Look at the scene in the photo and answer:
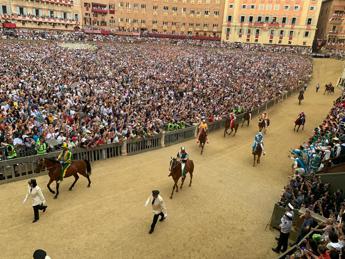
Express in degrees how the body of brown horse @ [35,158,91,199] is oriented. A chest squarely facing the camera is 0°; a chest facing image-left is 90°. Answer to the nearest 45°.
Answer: approximately 45°

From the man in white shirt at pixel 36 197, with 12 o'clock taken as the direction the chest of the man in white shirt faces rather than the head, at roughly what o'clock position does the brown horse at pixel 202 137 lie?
The brown horse is roughly at 7 o'clock from the man in white shirt.

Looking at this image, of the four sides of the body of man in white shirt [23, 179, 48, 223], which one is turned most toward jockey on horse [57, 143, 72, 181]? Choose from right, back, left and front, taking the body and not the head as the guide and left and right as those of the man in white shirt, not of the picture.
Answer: back

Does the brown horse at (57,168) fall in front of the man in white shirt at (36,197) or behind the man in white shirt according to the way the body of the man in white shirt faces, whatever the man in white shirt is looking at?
behind

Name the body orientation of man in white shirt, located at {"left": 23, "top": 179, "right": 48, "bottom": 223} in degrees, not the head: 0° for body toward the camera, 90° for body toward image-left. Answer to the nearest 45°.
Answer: approximately 45°

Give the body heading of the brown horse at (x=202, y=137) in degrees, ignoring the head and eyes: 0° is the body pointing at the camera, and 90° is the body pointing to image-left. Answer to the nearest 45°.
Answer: approximately 0°

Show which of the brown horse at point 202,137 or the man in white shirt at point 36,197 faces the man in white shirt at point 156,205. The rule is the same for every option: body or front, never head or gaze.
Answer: the brown horse
